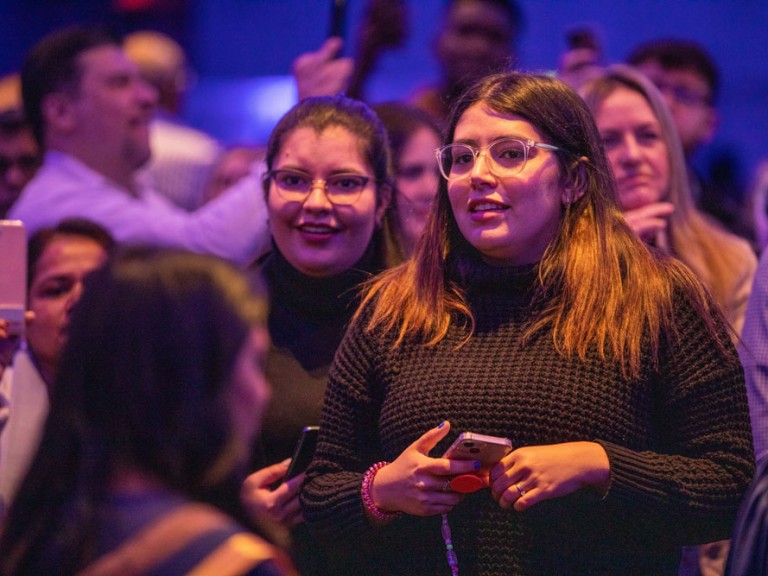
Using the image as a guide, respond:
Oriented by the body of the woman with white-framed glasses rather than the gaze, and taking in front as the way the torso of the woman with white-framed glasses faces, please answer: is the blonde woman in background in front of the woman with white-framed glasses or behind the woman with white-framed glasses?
behind

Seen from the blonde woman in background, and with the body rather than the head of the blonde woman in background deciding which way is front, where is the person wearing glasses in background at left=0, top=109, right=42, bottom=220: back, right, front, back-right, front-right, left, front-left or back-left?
front-right

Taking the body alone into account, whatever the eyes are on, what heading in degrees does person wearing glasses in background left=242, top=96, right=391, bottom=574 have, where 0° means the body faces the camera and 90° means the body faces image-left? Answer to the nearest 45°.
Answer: approximately 0°

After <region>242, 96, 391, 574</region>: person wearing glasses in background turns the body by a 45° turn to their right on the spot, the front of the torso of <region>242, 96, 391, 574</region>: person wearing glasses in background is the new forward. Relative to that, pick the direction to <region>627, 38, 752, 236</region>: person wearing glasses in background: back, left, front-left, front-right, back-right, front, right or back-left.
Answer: back

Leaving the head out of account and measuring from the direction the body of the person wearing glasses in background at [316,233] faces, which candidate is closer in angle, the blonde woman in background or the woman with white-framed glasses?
the woman with white-framed glasses

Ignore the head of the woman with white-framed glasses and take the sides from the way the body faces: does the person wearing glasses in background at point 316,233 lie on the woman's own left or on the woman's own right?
on the woman's own right

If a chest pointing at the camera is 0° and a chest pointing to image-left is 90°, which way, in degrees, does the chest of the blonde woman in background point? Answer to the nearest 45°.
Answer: approximately 45°

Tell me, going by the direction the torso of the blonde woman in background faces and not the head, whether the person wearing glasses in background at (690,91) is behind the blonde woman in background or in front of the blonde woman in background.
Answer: behind
